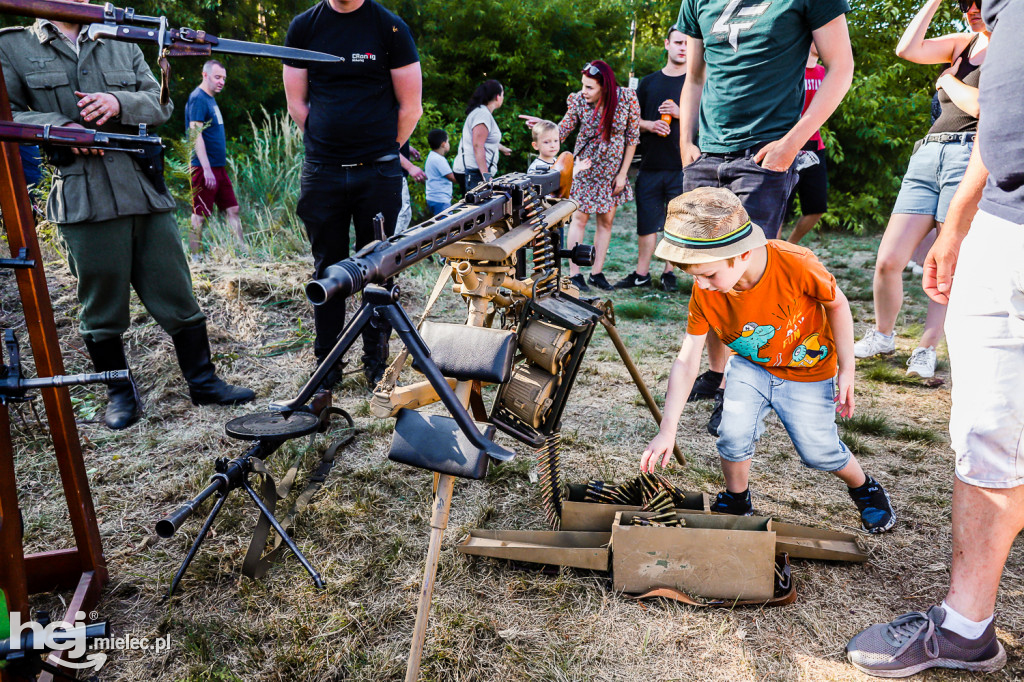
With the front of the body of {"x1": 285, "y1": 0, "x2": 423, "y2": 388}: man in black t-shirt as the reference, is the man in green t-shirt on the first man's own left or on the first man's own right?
on the first man's own left

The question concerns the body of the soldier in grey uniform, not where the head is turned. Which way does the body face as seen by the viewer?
toward the camera

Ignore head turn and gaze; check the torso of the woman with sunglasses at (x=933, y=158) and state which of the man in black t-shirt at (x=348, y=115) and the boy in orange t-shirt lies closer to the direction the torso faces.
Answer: the boy in orange t-shirt

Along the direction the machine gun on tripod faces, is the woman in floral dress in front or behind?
behind

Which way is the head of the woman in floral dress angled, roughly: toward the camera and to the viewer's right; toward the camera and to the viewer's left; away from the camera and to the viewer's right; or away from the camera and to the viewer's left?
toward the camera and to the viewer's left

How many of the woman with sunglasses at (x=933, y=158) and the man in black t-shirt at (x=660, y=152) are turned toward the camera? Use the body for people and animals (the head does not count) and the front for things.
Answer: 2

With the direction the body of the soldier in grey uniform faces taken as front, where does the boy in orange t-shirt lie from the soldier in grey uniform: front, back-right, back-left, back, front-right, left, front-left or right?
front-left

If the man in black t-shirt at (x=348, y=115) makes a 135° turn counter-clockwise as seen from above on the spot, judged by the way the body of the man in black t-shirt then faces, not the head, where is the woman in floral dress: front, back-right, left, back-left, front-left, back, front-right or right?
front

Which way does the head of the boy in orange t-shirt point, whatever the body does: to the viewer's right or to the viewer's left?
to the viewer's left

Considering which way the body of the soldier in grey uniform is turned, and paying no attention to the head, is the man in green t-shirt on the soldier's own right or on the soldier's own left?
on the soldier's own left

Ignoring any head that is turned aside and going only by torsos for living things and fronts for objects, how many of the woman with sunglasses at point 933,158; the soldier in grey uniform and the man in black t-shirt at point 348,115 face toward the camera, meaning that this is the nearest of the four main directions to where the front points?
3

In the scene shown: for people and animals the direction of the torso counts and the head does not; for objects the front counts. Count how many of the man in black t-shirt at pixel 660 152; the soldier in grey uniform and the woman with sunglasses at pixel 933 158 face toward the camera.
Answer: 3

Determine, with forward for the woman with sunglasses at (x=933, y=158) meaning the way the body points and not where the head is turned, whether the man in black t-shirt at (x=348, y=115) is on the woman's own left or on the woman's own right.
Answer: on the woman's own right

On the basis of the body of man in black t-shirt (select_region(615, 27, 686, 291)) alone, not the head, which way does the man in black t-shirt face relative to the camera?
toward the camera

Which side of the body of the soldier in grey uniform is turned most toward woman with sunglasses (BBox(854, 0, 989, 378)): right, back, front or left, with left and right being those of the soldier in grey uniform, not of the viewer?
left
